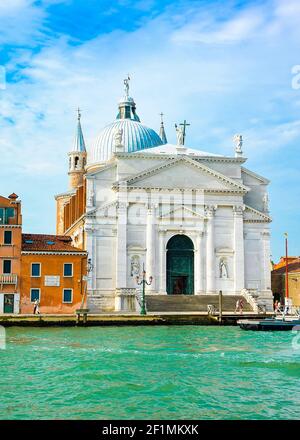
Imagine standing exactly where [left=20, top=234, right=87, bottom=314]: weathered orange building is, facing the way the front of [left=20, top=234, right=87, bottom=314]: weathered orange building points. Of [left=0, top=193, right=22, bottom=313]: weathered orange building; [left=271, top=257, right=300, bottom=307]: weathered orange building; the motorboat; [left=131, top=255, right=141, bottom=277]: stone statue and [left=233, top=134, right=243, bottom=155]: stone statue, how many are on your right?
1

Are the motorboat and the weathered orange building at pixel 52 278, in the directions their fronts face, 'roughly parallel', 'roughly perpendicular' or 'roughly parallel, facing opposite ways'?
roughly perpendicular

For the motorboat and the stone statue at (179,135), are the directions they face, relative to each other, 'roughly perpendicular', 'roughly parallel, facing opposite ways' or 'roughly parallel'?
roughly perpendicular

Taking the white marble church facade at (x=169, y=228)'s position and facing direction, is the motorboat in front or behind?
in front

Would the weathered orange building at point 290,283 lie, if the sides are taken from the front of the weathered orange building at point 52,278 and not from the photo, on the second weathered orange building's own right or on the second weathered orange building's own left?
on the second weathered orange building's own left

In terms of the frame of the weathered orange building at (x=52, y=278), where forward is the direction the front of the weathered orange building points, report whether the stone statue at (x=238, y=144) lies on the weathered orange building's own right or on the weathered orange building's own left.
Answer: on the weathered orange building's own left

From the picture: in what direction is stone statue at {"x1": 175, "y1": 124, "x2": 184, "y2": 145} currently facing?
toward the camera

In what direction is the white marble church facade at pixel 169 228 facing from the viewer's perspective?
toward the camera

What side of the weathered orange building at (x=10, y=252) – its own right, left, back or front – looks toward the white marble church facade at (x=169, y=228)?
left

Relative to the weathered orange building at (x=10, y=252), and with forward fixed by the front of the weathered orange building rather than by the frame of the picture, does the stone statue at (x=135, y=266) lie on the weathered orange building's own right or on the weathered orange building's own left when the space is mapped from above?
on the weathered orange building's own left
